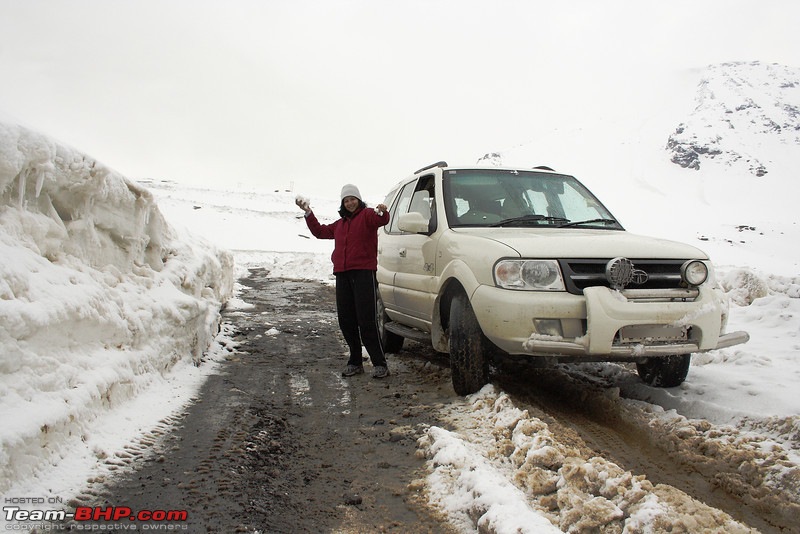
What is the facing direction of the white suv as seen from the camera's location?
facing the viewer and to the right of the viewer
